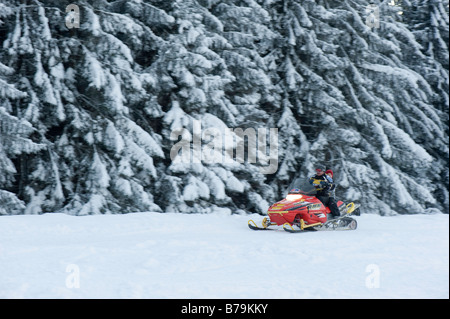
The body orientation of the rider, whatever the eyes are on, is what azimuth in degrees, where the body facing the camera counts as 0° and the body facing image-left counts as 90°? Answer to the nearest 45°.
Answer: approximately 45°
